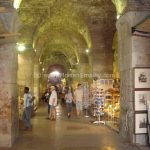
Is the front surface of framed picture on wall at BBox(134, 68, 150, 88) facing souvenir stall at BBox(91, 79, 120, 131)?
no

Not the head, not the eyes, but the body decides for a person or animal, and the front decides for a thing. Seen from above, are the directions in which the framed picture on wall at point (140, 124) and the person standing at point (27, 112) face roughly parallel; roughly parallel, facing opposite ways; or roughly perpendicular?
roughly perpendicular

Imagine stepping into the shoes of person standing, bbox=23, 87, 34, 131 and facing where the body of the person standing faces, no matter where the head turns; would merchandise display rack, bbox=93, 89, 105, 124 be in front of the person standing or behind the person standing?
in front

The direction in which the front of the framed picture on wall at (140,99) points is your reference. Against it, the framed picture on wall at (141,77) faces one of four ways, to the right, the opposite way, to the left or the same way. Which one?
the same way

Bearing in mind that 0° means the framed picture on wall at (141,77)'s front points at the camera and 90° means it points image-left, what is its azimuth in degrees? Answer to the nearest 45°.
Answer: approximately 0°

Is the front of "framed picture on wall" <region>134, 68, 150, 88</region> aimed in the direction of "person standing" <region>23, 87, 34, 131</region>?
no

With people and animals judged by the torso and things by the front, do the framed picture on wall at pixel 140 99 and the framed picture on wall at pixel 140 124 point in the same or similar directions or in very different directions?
same or similar directions
